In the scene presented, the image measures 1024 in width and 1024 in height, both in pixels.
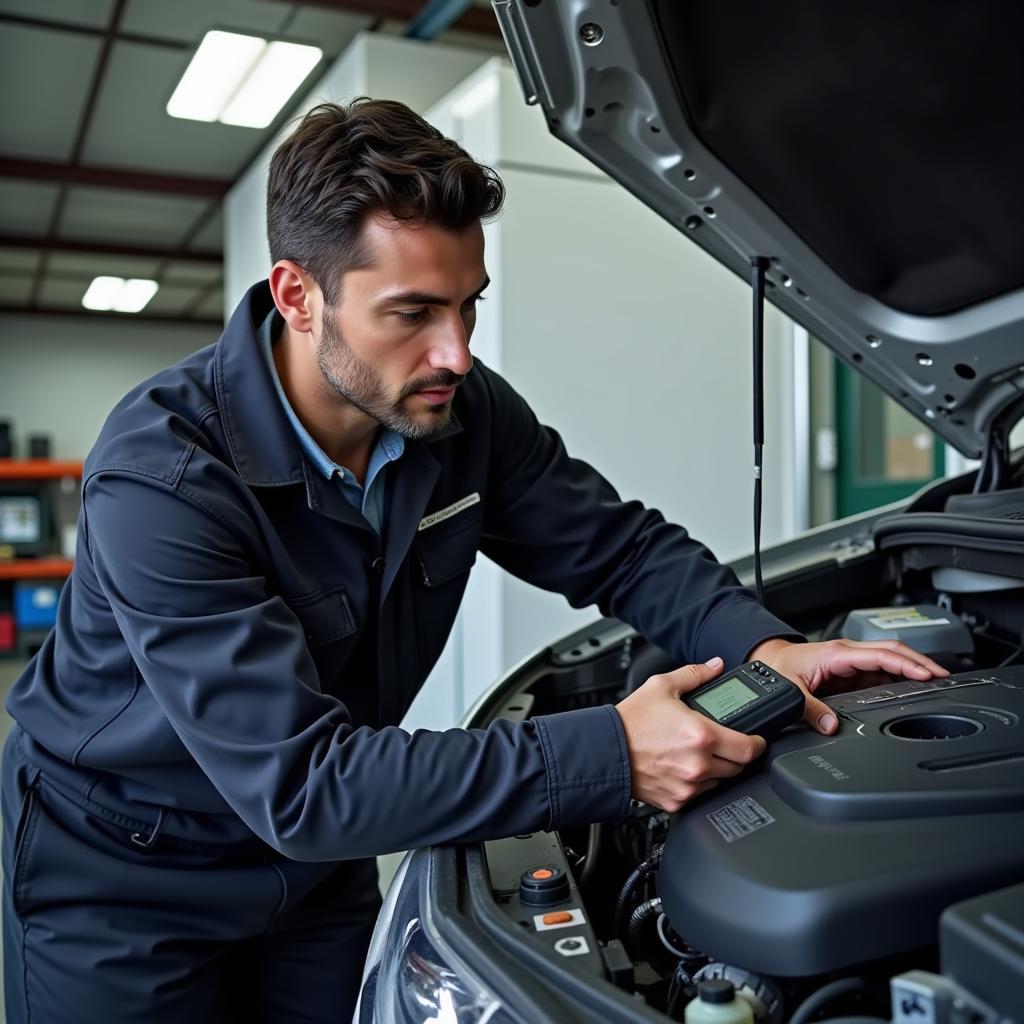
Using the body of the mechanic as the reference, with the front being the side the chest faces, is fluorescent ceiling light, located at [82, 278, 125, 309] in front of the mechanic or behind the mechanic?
behind

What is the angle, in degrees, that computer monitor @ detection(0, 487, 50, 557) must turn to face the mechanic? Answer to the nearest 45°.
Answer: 0° — it already faces them

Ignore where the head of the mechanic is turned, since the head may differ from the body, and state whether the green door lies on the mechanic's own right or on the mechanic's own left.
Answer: on the mechanic's own left

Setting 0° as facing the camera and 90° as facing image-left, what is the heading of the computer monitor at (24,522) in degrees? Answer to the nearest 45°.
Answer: approximately 0°

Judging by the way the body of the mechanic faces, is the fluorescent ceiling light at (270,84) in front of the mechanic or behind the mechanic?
behind

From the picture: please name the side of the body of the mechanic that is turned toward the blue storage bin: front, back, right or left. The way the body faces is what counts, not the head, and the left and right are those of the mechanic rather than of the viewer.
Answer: back

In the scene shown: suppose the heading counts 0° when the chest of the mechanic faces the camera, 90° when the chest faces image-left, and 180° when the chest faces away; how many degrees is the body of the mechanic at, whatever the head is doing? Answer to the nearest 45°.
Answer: approximately 315°
